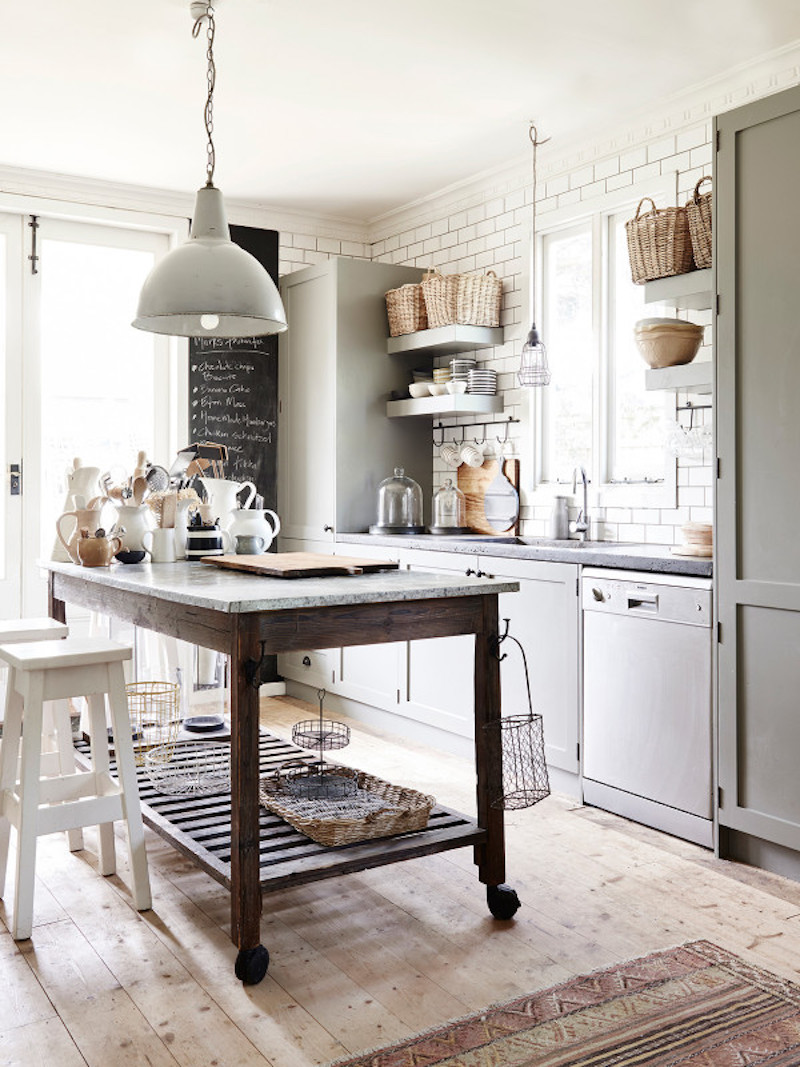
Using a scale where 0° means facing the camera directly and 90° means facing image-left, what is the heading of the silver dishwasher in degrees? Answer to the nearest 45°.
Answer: approximately 45°

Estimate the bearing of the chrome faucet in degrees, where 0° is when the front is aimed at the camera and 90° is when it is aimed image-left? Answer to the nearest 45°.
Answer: approximately 45°
